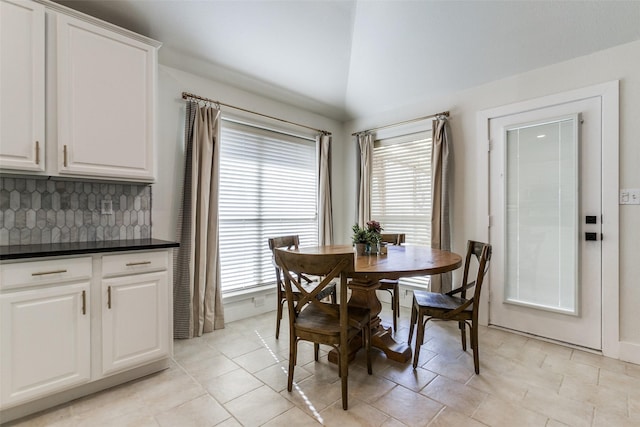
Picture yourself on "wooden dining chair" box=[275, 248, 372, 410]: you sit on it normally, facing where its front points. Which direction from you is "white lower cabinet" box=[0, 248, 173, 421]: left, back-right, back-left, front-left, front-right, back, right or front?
back-left

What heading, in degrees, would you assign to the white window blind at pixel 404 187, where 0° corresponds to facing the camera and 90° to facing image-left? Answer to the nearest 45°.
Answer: approximately 45°

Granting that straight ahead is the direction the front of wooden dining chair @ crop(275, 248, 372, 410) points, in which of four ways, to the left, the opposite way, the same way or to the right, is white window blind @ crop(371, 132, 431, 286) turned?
the opposite way

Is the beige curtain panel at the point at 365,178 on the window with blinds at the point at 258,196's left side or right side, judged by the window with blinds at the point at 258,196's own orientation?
on its left

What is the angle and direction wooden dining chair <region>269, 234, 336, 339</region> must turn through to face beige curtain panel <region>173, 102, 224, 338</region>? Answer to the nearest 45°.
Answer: approximately 135° to its right

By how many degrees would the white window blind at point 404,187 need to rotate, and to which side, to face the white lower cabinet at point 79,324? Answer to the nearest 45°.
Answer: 0° — it already faces it

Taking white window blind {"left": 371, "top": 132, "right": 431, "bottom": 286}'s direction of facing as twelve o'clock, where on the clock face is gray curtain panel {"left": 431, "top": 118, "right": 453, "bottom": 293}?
The gray curtain panel is roughly at 9 o'clock from the white window blind.

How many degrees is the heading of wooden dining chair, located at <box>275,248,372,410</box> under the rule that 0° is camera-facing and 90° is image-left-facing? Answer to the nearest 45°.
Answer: approximately 225°

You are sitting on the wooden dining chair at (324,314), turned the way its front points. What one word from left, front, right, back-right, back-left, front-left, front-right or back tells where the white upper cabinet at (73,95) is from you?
back-left

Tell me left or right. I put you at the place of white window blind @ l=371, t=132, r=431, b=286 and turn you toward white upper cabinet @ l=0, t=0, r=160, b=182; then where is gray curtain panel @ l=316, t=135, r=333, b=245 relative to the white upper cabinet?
right

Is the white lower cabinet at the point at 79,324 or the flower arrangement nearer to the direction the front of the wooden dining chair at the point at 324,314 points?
the flower arrangement

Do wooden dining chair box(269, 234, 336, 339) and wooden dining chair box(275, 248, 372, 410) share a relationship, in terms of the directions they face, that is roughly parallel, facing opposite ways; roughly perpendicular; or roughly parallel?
roughly perpendicular

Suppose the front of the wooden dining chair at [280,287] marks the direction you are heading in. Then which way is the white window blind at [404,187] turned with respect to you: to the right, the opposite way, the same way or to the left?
to the right
